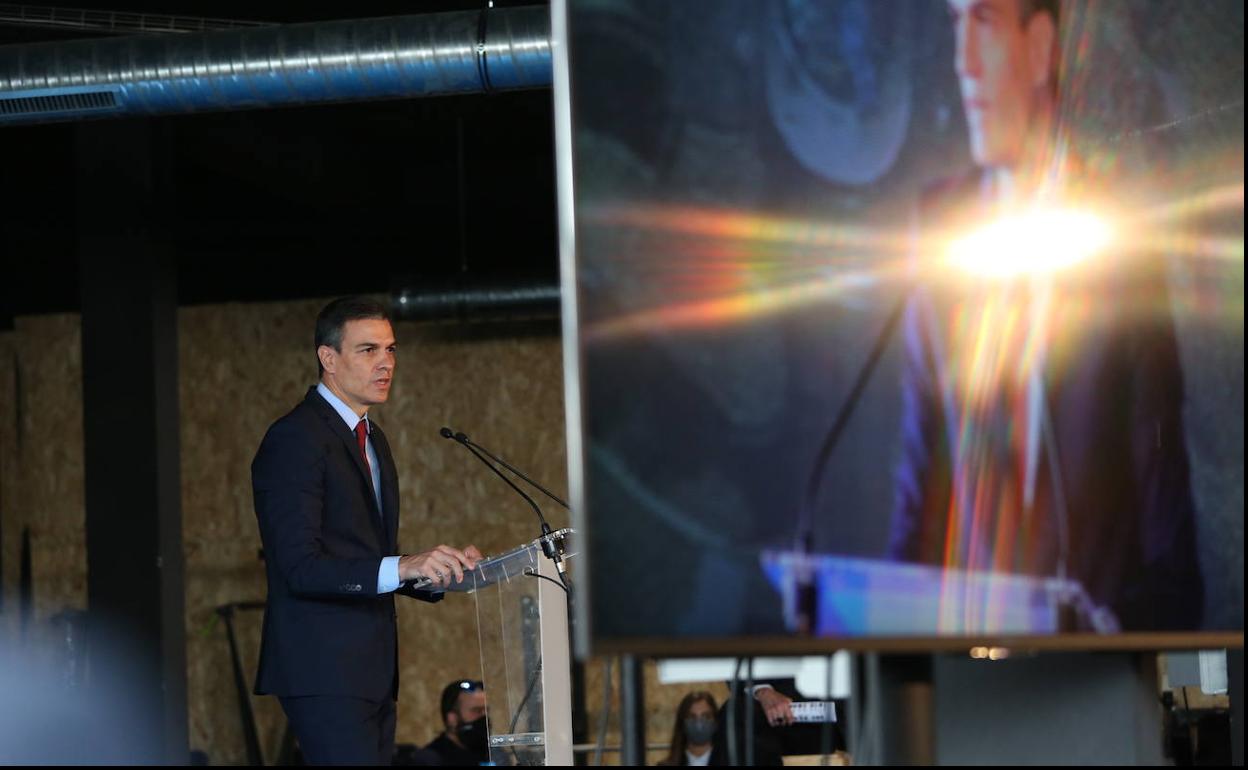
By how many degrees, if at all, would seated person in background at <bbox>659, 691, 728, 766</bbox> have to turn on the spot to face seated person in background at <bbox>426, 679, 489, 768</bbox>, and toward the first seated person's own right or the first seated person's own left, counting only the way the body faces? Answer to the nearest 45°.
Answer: approximately 135° to the first seated person's own right

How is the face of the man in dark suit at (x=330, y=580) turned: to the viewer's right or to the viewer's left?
to the viewer's right

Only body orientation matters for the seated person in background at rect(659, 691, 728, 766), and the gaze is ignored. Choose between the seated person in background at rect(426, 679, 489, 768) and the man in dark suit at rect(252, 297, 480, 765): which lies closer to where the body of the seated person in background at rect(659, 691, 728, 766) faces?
the man in dark suit

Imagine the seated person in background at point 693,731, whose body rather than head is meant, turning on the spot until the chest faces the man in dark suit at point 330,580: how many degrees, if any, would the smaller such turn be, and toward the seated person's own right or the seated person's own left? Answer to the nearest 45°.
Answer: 0° — they already face them

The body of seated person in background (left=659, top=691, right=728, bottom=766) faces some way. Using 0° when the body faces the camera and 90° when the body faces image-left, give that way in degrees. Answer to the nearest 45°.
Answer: approximately 0°
